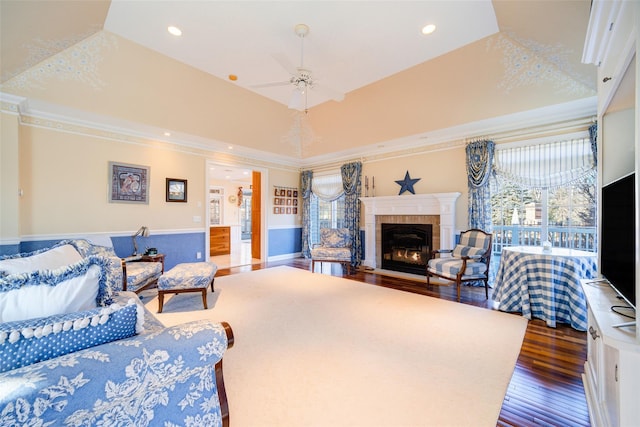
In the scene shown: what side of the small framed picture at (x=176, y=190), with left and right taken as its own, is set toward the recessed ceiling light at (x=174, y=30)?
front

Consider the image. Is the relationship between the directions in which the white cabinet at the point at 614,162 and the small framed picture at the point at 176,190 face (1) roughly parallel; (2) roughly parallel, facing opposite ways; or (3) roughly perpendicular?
roughly parallel, facing opposite ways

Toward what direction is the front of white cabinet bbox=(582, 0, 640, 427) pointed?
to the viewer's left

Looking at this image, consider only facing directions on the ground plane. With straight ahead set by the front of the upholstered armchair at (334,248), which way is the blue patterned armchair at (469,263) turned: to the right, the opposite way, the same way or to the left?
to the right

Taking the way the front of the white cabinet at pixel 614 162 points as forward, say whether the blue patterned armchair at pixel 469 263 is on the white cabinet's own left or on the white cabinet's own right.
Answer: on the white cabinet's own right

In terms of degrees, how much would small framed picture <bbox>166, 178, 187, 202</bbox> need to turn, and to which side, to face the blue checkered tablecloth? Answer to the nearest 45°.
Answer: approximately 45° to its left

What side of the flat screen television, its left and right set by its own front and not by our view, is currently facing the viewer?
left

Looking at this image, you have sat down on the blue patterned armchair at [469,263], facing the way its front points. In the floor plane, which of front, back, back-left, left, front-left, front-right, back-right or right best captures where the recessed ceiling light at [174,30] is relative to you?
front

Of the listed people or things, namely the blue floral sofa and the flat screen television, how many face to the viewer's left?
1

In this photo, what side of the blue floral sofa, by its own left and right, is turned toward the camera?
right

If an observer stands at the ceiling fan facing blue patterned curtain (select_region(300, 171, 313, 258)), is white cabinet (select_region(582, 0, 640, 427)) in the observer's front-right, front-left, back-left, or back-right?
back-right

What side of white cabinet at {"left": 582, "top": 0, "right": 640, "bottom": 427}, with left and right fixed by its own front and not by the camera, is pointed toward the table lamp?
front

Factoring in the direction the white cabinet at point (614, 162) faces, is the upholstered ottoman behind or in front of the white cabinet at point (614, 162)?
in front

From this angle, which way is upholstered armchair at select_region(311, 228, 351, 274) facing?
toward the camera
